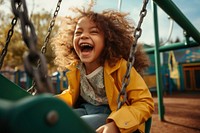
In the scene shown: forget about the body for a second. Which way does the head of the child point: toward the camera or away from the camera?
toward the camera
